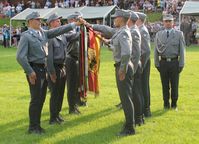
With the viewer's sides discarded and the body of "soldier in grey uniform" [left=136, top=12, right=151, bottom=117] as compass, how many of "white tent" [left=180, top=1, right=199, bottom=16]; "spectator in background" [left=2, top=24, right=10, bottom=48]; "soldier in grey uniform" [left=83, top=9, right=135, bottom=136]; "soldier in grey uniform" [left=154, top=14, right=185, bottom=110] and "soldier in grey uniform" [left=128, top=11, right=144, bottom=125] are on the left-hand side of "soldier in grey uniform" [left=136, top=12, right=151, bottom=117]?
2

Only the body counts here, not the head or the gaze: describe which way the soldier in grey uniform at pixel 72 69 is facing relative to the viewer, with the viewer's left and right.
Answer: facing to the right of the viewer

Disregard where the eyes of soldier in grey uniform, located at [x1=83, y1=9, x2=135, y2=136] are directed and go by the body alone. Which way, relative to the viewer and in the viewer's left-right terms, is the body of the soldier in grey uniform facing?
facing to the left of the viewer

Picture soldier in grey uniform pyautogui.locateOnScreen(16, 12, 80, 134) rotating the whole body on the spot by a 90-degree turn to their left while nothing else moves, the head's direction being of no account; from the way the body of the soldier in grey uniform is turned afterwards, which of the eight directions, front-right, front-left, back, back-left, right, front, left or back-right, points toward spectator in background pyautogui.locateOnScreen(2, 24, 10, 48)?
front-left

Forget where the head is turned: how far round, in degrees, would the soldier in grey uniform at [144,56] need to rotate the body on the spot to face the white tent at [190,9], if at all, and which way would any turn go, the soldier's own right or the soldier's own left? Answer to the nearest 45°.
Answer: approximately 90° to the soldier's own right

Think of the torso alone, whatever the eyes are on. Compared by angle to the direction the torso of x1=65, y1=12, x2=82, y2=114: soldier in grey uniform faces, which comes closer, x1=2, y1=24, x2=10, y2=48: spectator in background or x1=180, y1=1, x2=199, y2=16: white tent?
the white tent

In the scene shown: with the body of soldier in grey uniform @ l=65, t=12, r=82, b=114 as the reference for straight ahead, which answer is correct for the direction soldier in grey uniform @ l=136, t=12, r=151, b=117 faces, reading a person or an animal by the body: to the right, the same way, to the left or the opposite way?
the opposite way

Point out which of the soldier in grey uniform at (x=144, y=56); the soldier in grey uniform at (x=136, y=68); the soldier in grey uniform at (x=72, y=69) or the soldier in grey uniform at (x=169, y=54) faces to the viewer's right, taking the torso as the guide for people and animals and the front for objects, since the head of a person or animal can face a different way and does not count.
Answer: the soldier in grey uniform at (x=72, y=69)

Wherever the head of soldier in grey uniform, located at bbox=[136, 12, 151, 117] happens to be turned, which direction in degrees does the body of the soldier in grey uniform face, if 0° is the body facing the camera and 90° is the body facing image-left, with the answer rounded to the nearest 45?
approximately 90°

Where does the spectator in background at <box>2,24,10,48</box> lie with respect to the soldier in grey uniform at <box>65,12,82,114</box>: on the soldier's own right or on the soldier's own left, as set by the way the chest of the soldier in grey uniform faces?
on the soldier's own left

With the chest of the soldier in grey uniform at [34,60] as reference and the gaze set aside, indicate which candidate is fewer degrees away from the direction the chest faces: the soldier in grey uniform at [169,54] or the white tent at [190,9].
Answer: the soldier in grey uniform

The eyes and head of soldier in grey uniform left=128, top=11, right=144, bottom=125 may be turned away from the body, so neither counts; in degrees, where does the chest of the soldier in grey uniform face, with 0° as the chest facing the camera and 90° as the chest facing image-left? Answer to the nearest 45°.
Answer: approximately 90°

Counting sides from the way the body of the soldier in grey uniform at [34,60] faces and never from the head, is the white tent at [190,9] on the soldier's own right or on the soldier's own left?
on the soldier's own left

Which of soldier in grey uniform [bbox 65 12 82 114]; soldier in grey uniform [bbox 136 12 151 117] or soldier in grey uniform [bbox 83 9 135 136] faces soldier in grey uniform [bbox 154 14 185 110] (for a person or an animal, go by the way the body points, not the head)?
soldier in grey uniform [bbox 65 12 82 114]

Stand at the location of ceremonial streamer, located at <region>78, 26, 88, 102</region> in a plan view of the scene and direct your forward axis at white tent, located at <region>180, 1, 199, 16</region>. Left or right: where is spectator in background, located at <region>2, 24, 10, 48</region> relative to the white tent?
left
